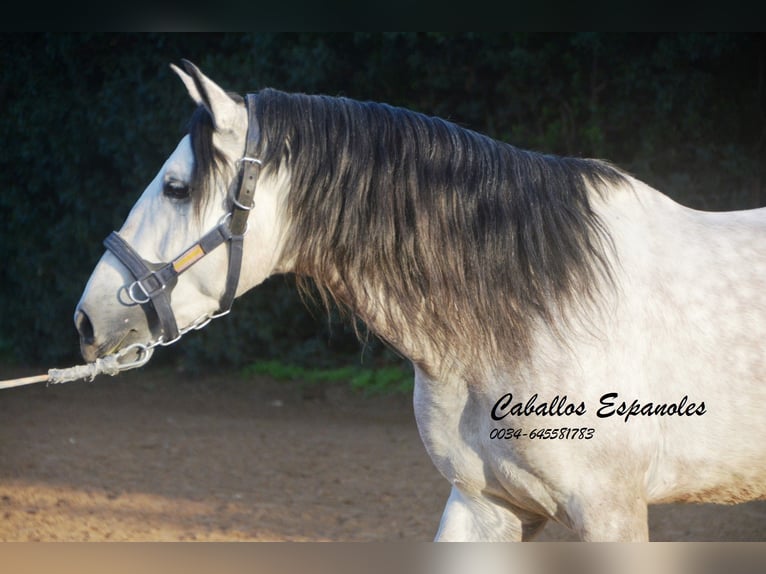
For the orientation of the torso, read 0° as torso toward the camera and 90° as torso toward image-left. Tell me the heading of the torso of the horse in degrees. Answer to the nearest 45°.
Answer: approximately 90°
